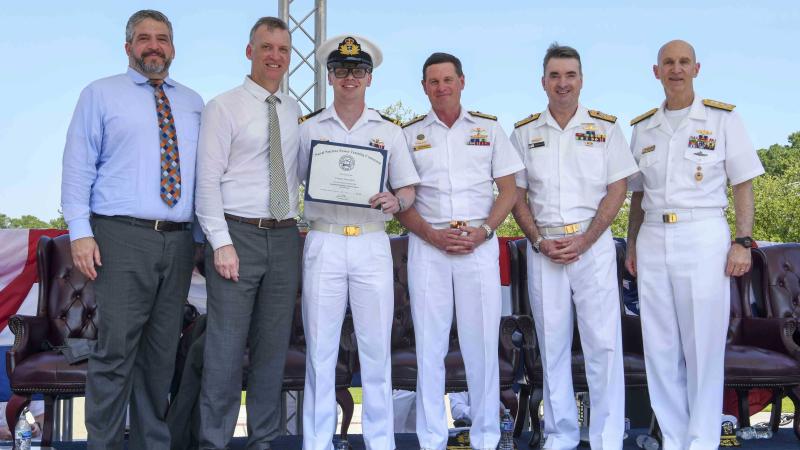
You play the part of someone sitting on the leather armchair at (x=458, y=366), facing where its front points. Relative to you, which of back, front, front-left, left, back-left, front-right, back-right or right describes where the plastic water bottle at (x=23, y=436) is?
right

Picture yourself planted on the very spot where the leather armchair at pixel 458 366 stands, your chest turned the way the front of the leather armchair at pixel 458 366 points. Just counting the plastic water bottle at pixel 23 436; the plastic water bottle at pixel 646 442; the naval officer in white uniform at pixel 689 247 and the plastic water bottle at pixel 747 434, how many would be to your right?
1

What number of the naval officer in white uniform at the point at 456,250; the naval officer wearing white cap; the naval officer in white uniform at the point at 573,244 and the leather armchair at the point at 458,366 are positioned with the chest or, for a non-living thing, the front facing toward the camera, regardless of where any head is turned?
4

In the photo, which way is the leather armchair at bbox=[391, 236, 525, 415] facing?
toward the camera

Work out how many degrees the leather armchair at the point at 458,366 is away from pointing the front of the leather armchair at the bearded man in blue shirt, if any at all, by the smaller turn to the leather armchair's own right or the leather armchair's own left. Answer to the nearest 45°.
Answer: approximately 45° to the leather armchair's own right

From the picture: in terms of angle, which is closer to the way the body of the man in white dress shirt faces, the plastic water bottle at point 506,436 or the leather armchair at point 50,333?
the plastic water bottle

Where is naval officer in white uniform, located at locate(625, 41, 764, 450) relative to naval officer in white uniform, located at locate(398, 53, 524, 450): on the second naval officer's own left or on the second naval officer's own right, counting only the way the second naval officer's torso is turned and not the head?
on the second naval officer's own left

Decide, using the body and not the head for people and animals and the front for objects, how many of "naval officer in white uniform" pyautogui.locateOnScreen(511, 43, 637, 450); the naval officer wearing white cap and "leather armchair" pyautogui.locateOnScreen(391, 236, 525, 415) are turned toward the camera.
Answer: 3

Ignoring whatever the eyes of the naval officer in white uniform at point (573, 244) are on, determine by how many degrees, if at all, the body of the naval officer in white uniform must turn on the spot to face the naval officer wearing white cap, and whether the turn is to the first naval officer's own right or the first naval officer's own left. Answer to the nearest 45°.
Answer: approximately 45° to the first naval officer's own right

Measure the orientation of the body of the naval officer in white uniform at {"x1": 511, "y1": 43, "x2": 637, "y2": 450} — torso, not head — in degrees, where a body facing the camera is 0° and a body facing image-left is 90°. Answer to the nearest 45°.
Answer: approximately 0°

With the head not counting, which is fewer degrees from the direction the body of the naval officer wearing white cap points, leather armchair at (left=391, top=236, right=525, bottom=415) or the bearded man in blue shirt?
the bearded man in blue shirt

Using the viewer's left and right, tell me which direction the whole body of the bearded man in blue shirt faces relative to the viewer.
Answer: facing the viewer and to the right of the viewer
